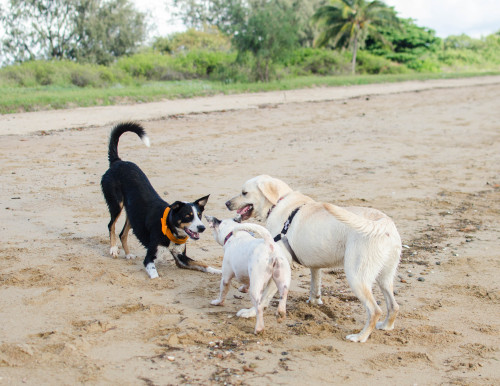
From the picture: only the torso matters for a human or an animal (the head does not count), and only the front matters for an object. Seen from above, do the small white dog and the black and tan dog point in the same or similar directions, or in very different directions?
very different directions

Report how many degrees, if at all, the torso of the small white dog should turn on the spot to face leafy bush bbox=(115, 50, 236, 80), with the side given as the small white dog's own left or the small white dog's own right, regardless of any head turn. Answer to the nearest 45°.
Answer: approximately 45° to the small white dog's own right

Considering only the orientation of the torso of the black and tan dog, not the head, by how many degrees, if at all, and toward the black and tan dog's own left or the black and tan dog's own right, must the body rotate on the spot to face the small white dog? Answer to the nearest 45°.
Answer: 0° — it already faces it

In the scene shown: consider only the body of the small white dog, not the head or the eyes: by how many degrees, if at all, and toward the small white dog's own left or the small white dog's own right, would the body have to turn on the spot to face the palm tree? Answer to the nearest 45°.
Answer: approximately 45° to the small white dog's own right

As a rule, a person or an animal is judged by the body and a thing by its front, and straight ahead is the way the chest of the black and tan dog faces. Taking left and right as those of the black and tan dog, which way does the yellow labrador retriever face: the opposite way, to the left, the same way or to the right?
the opposite way

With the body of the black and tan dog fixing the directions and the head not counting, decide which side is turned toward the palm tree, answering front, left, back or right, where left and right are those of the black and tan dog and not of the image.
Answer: left

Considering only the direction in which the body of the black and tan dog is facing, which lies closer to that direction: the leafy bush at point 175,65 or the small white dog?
the small white dog

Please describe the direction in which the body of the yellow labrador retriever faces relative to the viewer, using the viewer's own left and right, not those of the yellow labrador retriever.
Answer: facing away from the viewer and to the left of the viewer

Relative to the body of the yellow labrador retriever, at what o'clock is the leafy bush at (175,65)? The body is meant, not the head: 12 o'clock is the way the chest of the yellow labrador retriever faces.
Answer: The leafy bush is roughly at 1 o'clock from the yellow labrador retriever.

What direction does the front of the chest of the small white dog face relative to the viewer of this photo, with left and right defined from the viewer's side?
facing away from the viewer and to the left of the viewer
